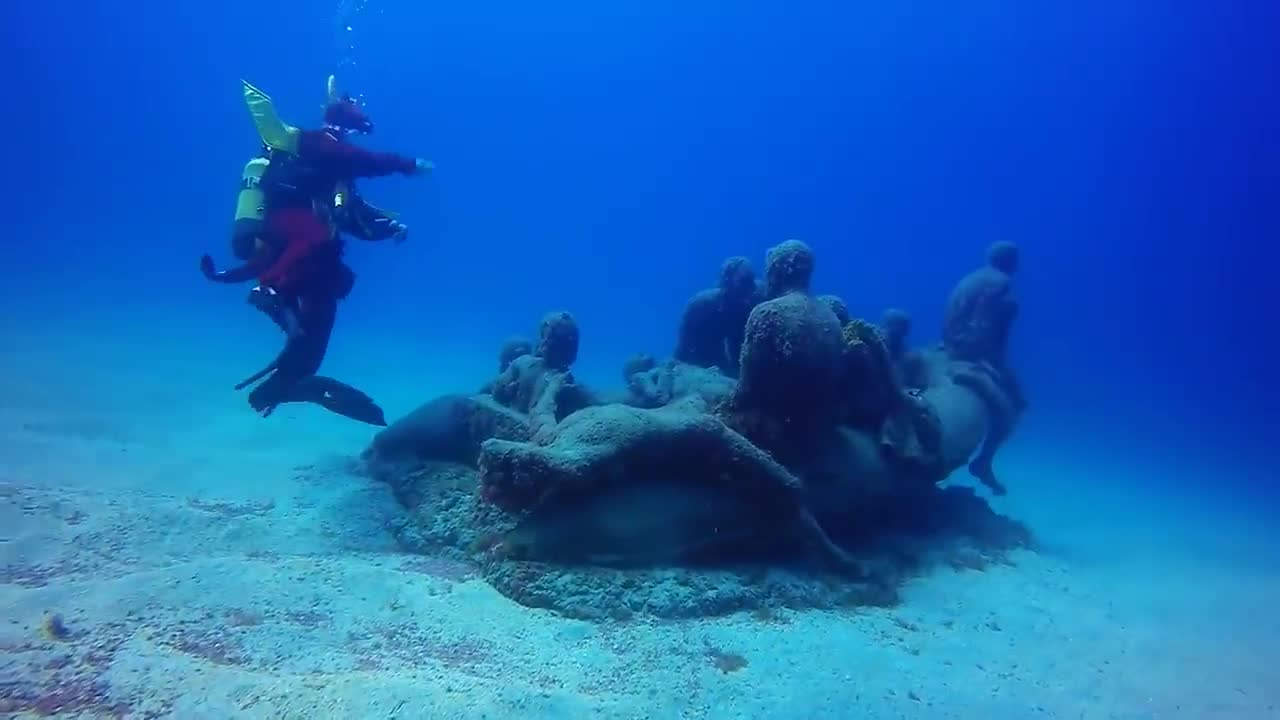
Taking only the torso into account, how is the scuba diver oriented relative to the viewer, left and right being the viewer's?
facing to the right of the viewer

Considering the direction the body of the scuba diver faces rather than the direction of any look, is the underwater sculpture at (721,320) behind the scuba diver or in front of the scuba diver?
in front
